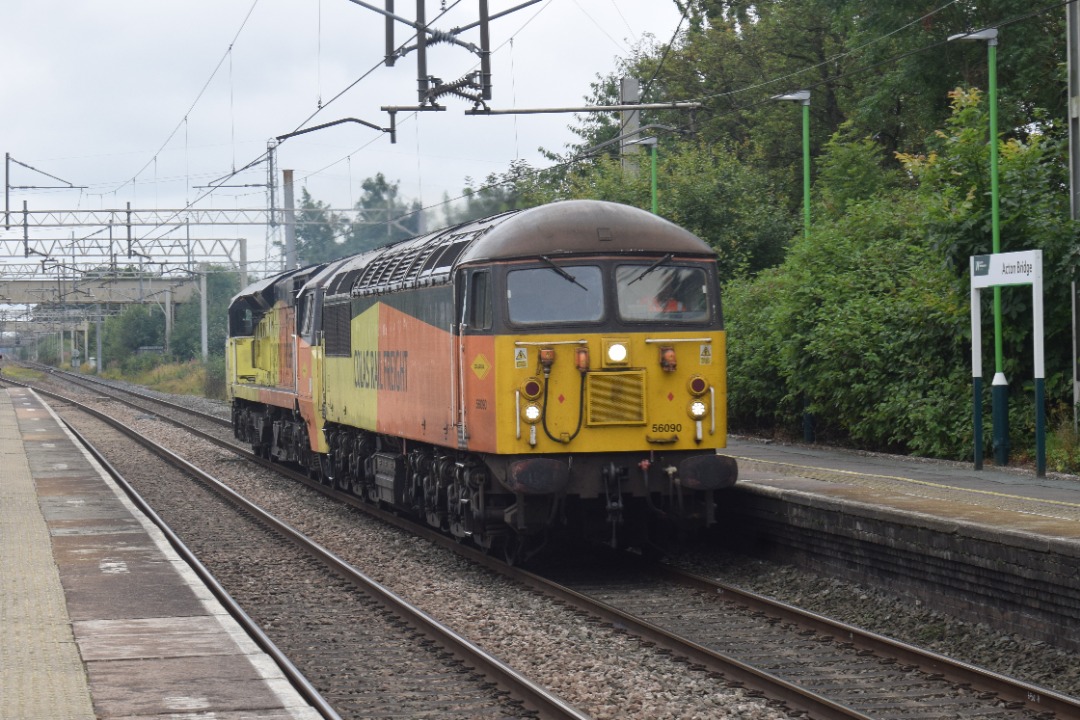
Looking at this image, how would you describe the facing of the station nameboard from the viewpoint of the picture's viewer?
facing the viewer and to the left of the viewer

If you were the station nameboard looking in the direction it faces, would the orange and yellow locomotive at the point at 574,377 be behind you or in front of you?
in front

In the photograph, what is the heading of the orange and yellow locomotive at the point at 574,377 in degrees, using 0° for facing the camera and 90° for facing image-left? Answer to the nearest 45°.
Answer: approximately 315°

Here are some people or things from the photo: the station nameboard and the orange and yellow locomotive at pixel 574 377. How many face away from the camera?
0
